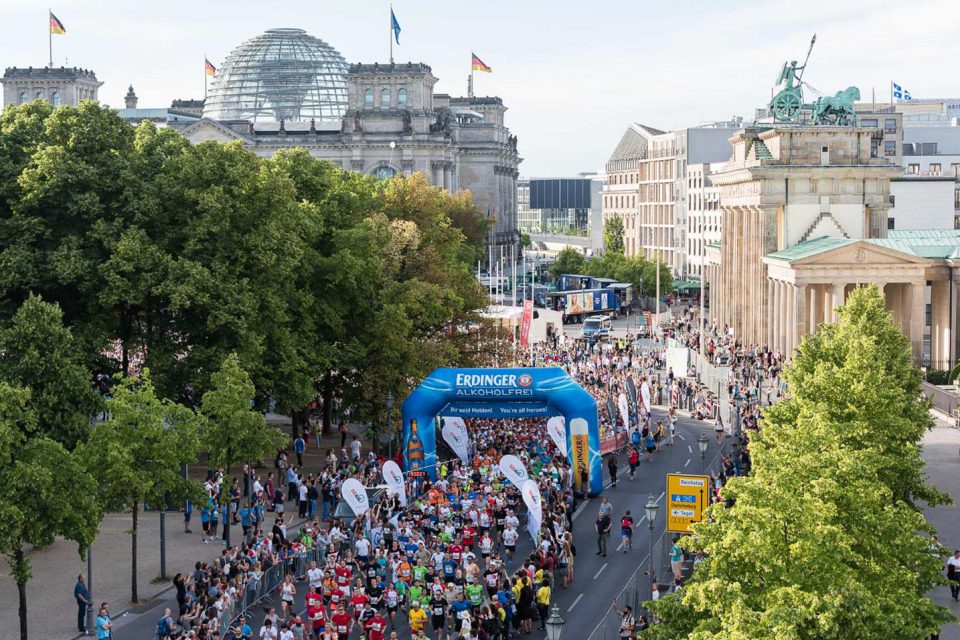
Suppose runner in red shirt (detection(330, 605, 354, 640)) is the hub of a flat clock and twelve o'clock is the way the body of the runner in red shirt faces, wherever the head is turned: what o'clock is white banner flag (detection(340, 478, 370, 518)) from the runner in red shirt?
The white banner flag is roughly at 6 o'clock from the runner in red shirt.

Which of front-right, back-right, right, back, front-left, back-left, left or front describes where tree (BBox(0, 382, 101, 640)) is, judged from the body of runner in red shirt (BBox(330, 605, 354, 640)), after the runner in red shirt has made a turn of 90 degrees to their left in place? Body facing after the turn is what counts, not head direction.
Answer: back

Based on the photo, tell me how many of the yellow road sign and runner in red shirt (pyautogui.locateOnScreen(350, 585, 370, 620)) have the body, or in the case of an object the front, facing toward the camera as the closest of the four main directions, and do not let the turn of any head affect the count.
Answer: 2

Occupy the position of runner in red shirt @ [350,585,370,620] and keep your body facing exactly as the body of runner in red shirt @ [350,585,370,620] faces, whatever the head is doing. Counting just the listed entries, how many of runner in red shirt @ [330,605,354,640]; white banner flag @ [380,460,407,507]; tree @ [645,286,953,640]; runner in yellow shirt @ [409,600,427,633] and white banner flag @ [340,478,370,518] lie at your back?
2

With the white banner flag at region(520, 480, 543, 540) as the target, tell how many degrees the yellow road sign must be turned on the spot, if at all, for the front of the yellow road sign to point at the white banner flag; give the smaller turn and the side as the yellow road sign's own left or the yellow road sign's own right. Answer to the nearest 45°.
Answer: approximately 90° to the yellow road sign's own right

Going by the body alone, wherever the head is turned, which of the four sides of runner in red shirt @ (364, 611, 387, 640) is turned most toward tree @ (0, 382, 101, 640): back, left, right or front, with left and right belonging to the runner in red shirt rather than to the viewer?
right

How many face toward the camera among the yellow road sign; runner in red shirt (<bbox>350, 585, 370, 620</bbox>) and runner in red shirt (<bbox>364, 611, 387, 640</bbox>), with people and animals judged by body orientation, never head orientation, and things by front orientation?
3

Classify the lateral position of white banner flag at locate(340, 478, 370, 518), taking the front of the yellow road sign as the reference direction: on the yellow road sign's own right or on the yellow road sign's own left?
on the yellow road sign's own right
